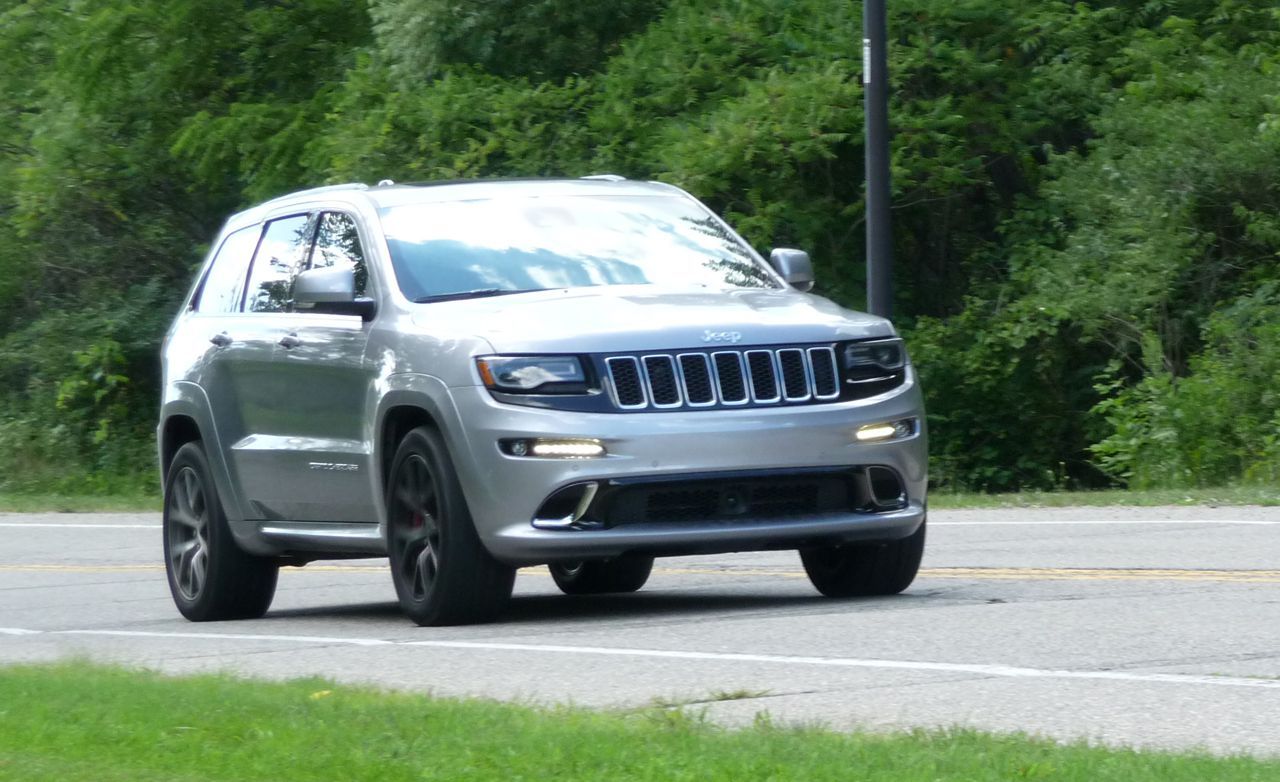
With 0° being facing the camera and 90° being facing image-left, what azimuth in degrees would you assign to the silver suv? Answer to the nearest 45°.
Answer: approximately 315°

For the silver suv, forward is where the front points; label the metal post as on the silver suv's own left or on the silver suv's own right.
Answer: on the silver suv's own left
